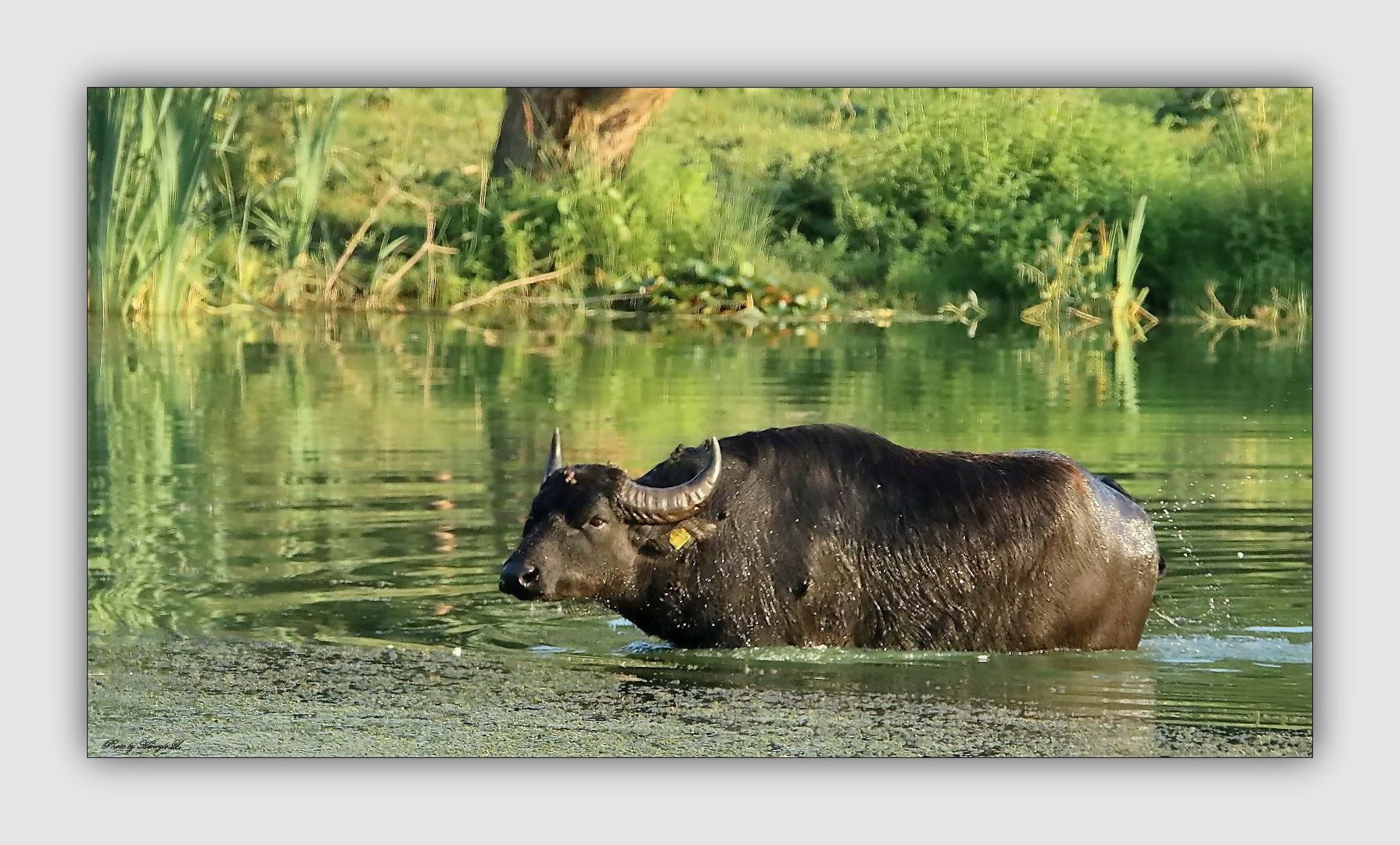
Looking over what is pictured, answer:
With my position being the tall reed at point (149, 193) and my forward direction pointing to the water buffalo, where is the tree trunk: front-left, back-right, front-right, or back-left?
front-left

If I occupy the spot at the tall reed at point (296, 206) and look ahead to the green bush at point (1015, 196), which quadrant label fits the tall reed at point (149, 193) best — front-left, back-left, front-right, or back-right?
back-right

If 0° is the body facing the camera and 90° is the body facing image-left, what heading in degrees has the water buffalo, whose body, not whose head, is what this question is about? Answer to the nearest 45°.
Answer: approximately 90°

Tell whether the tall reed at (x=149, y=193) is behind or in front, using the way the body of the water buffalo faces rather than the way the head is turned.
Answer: in front

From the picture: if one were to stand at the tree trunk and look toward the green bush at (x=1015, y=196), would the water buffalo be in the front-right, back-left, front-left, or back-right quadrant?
front-right
